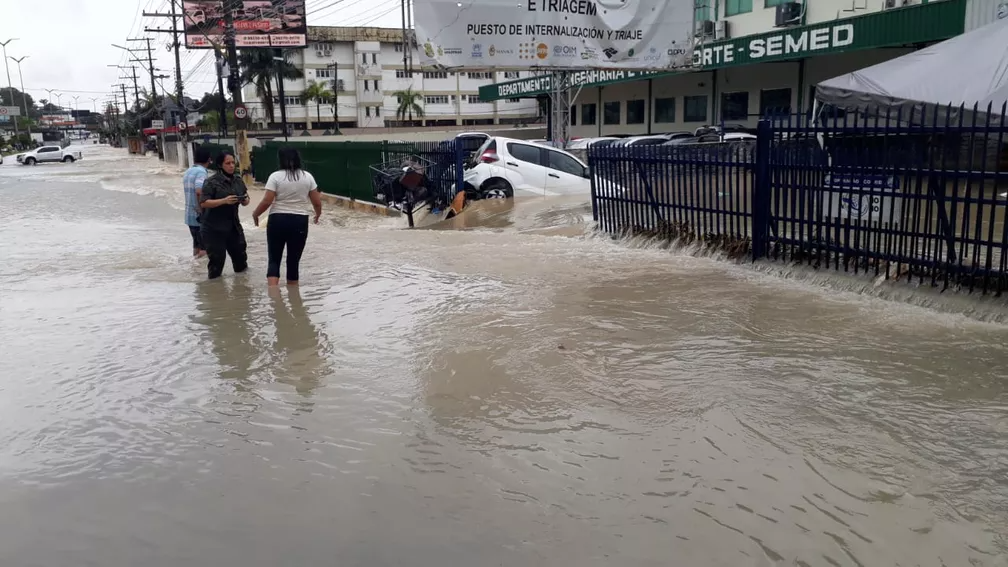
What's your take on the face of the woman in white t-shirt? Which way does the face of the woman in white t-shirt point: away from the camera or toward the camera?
away from the camera

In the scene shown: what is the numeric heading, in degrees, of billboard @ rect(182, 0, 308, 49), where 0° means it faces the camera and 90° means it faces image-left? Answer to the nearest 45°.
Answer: approximately 0°

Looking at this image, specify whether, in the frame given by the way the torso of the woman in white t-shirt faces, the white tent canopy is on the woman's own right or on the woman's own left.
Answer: on the woman's own right

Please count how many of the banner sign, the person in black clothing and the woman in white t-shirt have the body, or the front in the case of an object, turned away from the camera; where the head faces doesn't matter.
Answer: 1

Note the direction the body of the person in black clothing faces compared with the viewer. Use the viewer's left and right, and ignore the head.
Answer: facing the viewer and to the right of the viewer

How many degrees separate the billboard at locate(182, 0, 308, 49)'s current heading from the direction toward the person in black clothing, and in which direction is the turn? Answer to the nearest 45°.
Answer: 0° — it already faces them

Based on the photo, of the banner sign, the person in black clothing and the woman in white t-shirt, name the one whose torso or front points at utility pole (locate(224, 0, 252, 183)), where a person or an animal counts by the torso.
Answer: the woman in white t-shirt

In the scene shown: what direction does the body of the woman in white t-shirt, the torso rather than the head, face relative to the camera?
away from the camera

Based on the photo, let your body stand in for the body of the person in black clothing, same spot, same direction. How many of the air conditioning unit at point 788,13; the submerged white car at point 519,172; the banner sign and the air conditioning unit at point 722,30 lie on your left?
4

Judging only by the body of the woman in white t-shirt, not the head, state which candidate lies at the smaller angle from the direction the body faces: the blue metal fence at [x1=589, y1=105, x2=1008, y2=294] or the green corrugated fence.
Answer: the green corrugated fence

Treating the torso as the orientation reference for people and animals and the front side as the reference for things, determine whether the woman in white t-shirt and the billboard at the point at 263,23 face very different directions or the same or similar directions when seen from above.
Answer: very different directions

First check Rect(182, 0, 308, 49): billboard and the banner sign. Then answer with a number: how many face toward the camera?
2

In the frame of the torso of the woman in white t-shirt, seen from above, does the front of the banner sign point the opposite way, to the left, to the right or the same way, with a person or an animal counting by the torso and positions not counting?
the opposite way

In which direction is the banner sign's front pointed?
toward the camera
